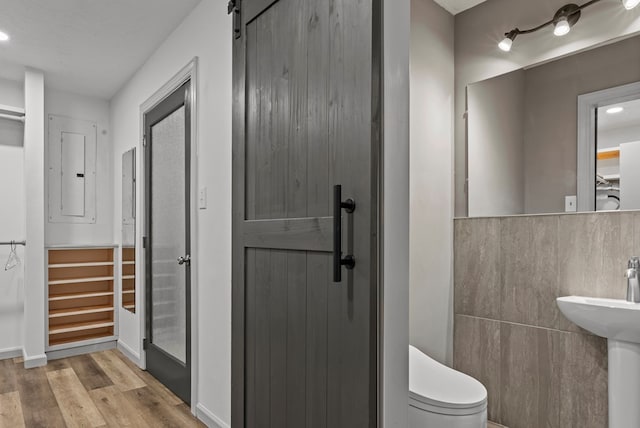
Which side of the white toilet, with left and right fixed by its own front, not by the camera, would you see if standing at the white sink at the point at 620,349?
front

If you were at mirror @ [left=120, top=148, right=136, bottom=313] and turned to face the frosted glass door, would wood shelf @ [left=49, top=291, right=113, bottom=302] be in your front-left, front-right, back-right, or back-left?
back-right

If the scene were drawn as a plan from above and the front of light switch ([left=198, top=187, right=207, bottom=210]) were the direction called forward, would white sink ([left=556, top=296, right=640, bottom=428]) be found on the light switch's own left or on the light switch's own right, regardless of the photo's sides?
on the light switch's own left

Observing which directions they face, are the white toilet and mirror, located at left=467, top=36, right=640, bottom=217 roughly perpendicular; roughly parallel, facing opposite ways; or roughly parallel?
roughly perpendicular
